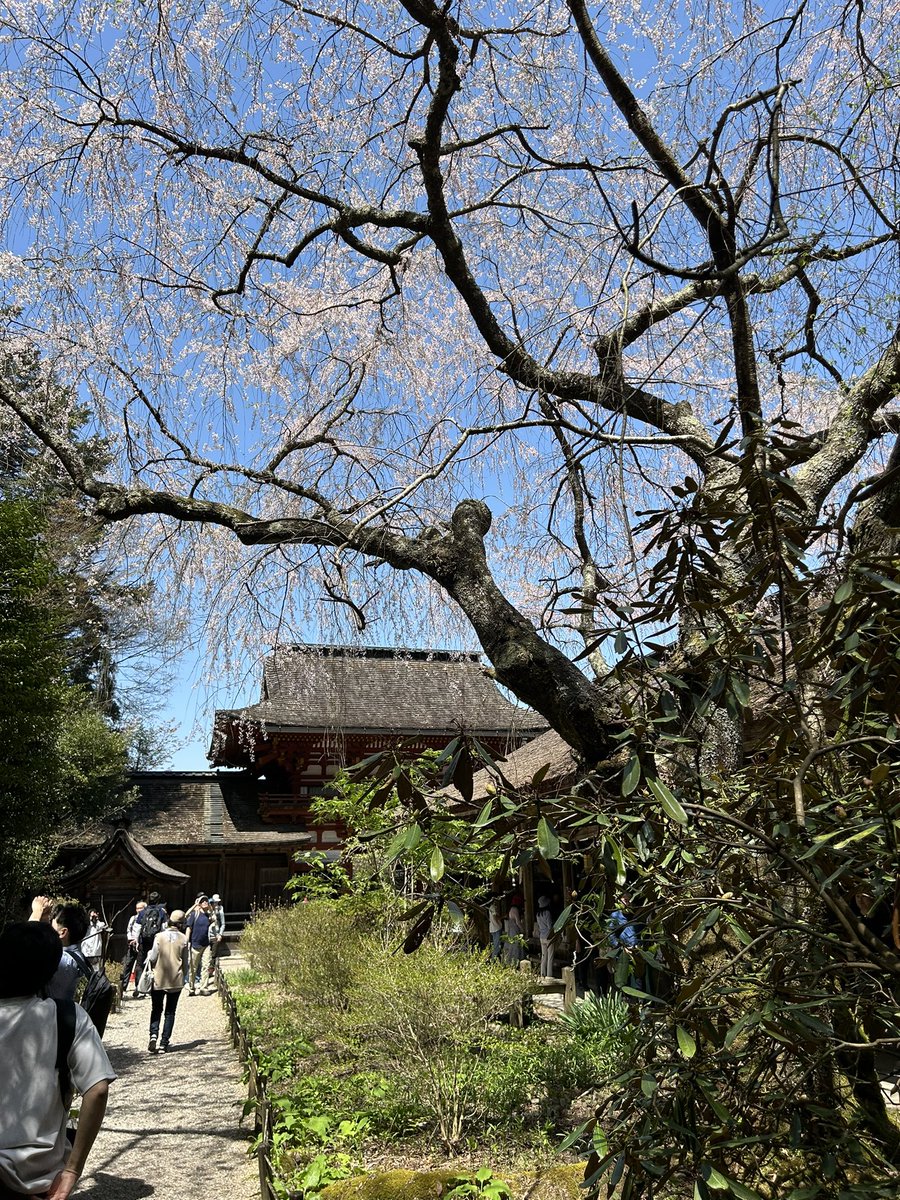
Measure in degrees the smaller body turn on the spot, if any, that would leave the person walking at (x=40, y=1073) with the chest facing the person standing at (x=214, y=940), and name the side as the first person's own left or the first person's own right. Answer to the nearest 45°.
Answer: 0° — they already face them

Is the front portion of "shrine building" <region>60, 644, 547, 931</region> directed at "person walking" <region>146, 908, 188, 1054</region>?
yes

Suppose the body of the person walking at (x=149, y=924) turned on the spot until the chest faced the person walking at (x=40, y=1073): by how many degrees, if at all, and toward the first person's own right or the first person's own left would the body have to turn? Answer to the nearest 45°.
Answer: approximately 180°

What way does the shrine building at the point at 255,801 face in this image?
toward the camera

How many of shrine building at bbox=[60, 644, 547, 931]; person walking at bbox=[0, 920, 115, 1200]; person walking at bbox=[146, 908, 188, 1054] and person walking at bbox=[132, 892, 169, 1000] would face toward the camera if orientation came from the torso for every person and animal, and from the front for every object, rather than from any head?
1

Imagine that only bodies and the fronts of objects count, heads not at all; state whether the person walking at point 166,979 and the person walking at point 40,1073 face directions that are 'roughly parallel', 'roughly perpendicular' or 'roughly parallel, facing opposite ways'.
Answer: roughly parallel

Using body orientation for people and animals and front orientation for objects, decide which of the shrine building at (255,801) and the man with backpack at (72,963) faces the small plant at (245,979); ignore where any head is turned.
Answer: the shrine building

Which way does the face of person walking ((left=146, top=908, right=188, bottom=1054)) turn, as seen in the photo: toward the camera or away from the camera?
away from the camera

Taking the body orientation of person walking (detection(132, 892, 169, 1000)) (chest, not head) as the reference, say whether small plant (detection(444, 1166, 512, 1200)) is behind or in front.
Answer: behind

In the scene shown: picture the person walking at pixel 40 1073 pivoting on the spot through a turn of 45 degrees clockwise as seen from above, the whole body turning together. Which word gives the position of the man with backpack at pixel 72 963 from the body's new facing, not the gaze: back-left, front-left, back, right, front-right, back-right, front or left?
front-left

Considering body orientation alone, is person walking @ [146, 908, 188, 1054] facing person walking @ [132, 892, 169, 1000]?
yes

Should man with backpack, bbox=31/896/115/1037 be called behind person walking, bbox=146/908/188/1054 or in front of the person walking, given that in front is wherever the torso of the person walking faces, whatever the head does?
behind

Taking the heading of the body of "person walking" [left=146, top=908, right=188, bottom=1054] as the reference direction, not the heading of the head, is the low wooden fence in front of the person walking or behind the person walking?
behind

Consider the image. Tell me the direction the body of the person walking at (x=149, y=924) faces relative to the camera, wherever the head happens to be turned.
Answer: away from the camera

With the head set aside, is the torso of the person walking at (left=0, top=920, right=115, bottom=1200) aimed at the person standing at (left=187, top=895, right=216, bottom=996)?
yes

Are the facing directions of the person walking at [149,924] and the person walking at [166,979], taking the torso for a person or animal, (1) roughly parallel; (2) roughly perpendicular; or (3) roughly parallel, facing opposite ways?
roughly parallel

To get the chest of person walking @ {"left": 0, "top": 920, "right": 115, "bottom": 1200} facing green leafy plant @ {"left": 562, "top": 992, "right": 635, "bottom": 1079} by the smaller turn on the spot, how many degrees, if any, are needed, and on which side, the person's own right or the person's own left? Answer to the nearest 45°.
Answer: approximately 45° to the person's own right
